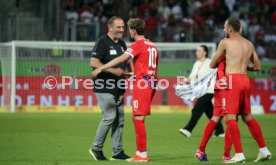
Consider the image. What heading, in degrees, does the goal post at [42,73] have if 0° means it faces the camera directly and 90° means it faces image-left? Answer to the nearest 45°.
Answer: approximately 0°

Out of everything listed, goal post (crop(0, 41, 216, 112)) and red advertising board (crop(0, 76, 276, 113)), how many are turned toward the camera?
2

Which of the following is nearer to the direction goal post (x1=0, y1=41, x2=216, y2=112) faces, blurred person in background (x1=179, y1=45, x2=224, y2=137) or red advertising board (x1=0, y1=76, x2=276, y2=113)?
the blurred person in background

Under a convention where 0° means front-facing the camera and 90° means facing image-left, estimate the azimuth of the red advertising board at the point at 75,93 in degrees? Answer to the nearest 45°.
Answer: approximately 0°

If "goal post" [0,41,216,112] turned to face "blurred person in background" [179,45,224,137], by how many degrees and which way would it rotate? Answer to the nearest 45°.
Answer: approximately 45° to its left
